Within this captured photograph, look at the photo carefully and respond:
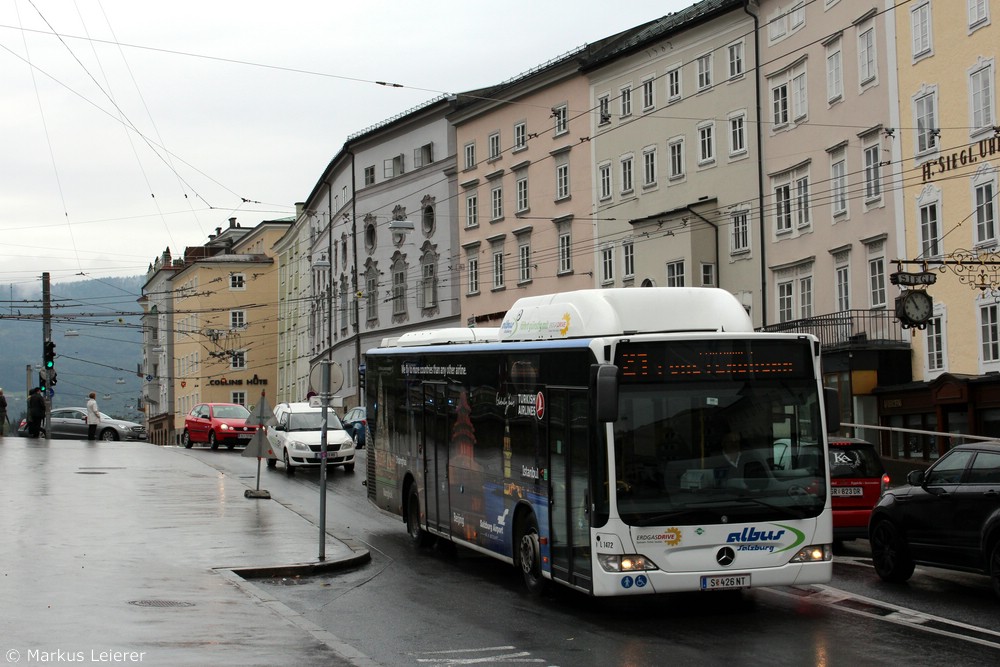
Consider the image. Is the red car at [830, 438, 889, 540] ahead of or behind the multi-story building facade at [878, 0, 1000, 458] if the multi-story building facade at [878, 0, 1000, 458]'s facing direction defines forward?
ahead

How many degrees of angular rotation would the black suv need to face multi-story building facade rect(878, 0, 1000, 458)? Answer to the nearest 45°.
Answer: approximately 45° to its right

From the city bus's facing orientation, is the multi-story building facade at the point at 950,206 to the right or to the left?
on its left

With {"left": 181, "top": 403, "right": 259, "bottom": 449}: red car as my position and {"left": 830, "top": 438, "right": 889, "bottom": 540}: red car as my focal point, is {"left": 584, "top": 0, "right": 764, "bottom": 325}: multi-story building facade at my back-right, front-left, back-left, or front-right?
front-left

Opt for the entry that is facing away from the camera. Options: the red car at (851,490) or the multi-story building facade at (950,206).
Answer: the red car

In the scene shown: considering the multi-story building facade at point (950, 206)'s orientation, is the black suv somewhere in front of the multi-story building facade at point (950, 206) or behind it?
in front

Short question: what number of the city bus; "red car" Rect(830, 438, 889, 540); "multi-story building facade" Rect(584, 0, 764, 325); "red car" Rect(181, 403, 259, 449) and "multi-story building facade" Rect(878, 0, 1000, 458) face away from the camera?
1

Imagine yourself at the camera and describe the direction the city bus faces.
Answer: facing the viewer and to the right of the viewer

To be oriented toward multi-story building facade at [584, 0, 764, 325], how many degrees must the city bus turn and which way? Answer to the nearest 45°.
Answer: approximately 135° to its left

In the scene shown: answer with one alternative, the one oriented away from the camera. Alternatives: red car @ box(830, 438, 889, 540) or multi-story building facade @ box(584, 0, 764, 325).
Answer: the red car

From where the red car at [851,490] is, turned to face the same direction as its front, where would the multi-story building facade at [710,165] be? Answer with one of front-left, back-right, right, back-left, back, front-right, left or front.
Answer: front

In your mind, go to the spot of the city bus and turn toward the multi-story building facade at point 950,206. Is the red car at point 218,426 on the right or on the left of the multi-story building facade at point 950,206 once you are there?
left

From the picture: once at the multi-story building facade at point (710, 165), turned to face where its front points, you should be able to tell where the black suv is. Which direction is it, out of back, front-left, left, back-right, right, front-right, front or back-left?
front-left

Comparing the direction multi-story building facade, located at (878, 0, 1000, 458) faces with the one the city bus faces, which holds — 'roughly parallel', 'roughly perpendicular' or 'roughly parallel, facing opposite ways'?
roughly perpendicular

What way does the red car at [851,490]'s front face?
away from the camera

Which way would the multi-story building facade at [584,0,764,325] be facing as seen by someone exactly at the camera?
facing the viewer and to the left of the viewer

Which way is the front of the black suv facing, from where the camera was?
facing away from the viewer and to the left of the viewer
